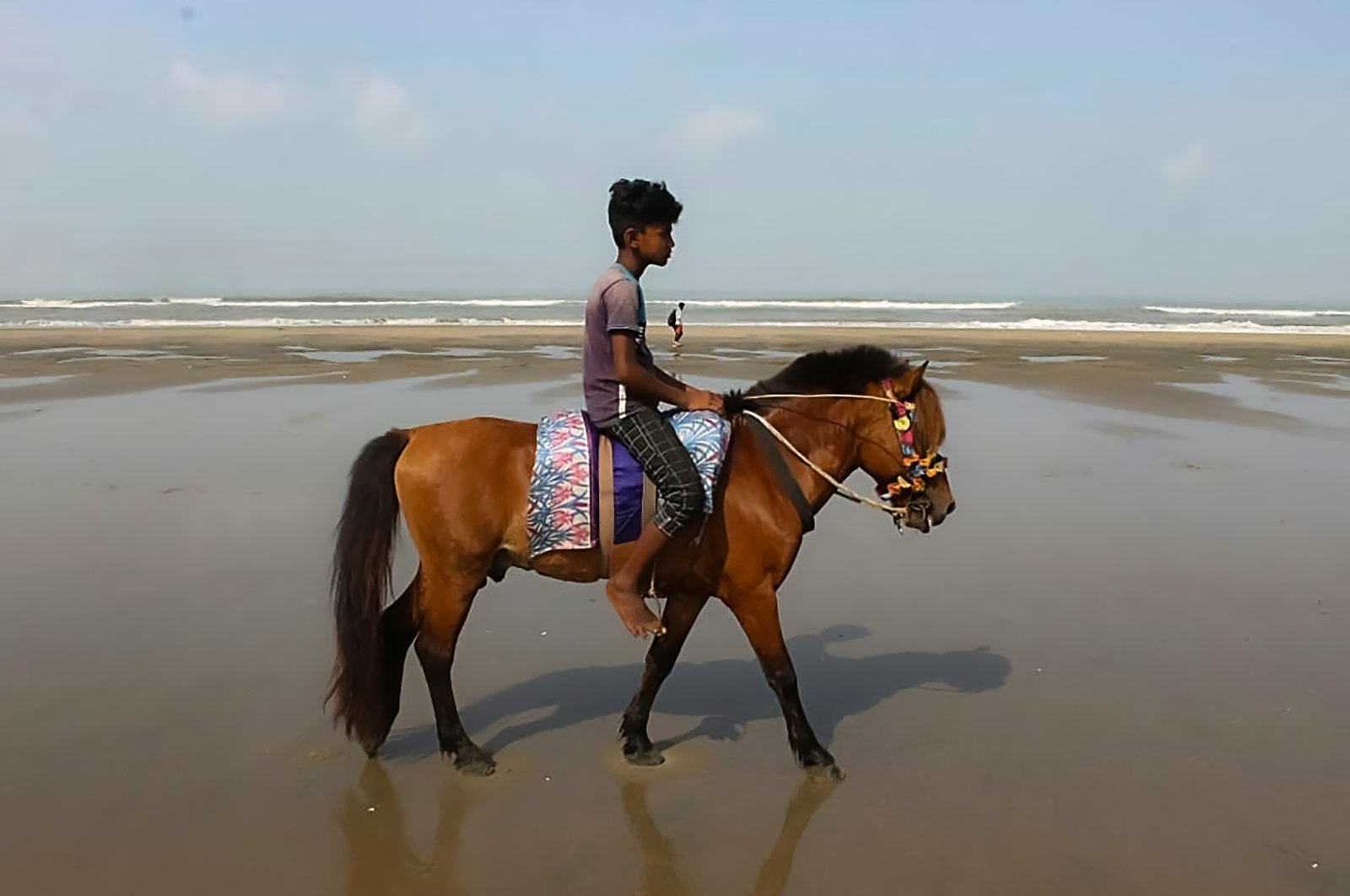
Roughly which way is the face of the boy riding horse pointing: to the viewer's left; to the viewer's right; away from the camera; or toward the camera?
to the viewer's right

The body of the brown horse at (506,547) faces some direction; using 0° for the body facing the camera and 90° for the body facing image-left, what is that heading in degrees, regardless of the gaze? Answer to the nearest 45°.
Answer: approximately 270°

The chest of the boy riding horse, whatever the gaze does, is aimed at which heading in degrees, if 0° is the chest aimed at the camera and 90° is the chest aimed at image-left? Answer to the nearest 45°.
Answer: approximately 270°
